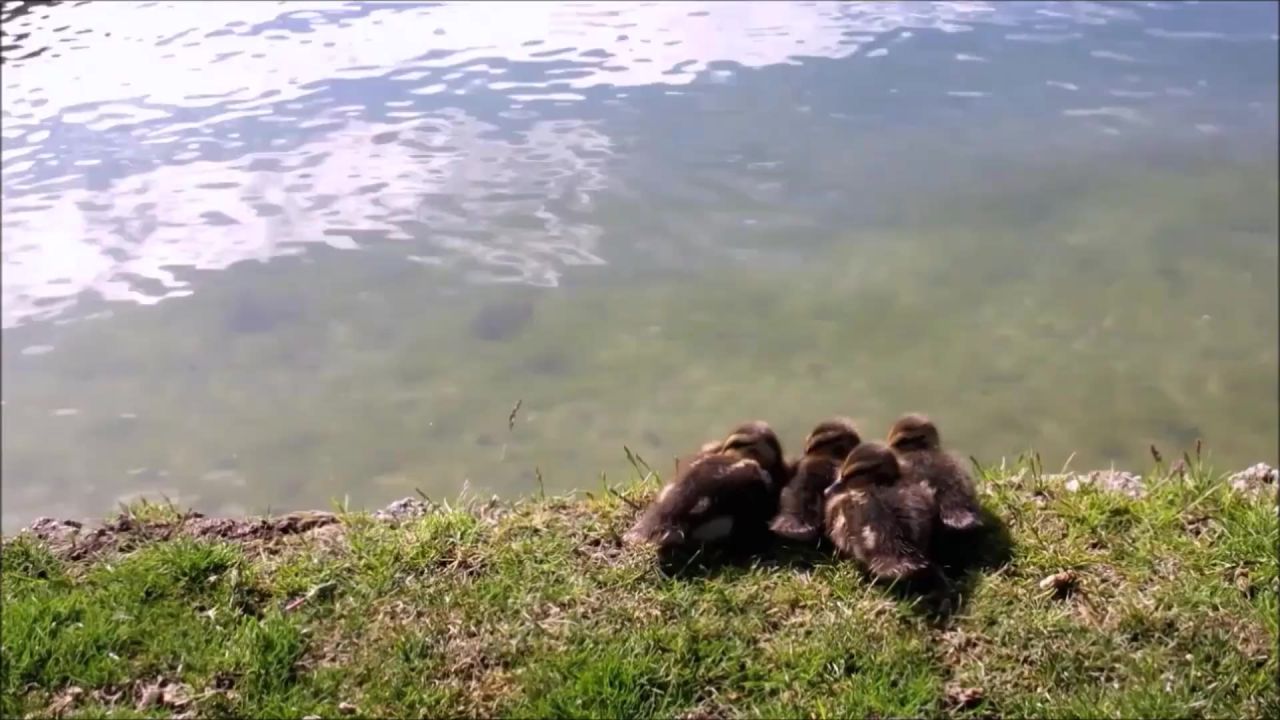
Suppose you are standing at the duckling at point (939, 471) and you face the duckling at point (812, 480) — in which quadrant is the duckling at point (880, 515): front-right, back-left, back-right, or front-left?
front-left

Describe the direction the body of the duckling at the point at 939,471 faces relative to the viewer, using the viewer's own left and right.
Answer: facing away from the viewer and to the left of the viewer

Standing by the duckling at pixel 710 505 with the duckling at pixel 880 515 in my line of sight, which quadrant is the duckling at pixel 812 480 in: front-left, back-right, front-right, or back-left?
front-left

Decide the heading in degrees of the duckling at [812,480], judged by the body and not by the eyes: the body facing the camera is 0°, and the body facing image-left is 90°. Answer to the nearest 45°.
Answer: approximately 225°

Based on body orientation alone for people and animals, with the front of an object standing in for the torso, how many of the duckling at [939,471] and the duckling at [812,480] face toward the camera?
0

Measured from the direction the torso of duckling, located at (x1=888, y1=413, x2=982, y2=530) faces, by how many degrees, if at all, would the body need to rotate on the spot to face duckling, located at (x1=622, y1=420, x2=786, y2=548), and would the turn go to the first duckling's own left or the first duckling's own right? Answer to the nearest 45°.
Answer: approximately 45° to the first duckling's own left

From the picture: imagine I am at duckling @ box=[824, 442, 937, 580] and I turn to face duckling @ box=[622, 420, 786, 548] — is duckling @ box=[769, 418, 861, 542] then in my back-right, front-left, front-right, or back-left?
front-right
